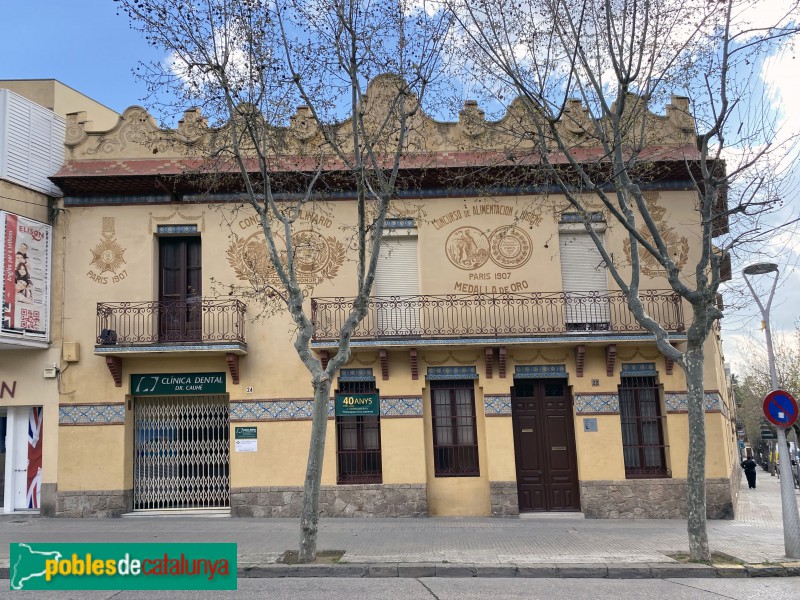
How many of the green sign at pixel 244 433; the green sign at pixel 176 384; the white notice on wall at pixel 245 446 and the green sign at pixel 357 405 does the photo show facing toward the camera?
4

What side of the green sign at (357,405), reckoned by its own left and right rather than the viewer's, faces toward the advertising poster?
right

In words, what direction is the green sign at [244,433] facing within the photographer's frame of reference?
facing the viewer

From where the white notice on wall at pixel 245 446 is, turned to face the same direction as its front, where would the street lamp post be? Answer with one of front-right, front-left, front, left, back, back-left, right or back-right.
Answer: front-left

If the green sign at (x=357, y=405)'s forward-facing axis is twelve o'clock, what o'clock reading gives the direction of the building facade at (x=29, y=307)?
The building facade is roughly at 3 o'clock from the green sign.

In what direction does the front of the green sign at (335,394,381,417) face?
toward the camera

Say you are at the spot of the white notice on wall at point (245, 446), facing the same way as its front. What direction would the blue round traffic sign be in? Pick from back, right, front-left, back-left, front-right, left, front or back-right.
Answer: front-left

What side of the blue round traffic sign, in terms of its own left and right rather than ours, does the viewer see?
front

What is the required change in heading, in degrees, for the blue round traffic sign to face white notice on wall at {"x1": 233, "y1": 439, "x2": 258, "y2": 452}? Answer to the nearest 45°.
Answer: approximately 90° to its right

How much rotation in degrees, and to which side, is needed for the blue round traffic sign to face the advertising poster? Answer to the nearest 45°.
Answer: approximately 90° to its right

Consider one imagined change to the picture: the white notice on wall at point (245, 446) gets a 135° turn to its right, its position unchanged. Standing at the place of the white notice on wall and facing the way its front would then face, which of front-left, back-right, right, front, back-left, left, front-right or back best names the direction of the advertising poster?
front-left

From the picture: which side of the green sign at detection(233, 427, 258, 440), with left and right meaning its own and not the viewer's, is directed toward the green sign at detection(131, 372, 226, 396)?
right

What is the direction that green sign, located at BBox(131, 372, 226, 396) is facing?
toward the camera

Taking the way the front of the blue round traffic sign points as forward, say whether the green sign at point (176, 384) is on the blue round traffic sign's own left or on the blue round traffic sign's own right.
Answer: on the blue round traffic sign's own right

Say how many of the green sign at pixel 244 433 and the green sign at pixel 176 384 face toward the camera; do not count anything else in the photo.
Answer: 2
